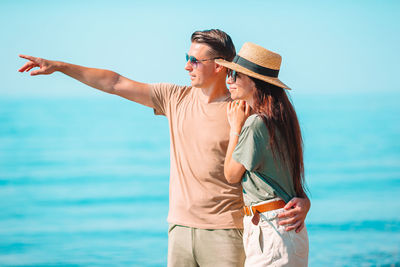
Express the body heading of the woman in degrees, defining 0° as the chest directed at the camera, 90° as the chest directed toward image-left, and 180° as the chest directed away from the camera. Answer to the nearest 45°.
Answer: approximately 90°

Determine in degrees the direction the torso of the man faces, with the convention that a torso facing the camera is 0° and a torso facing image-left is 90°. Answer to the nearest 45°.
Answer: approximately 45°

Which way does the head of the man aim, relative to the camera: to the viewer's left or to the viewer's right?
to the viewer's left

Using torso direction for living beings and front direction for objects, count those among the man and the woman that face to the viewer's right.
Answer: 0

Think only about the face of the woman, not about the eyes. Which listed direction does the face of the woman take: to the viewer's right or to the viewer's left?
to the viewer's left
